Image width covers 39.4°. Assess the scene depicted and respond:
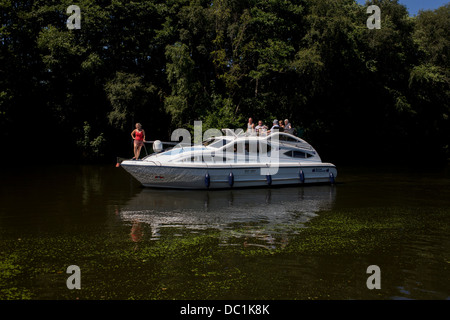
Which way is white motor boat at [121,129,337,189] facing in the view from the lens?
facing to the left of the viewer
